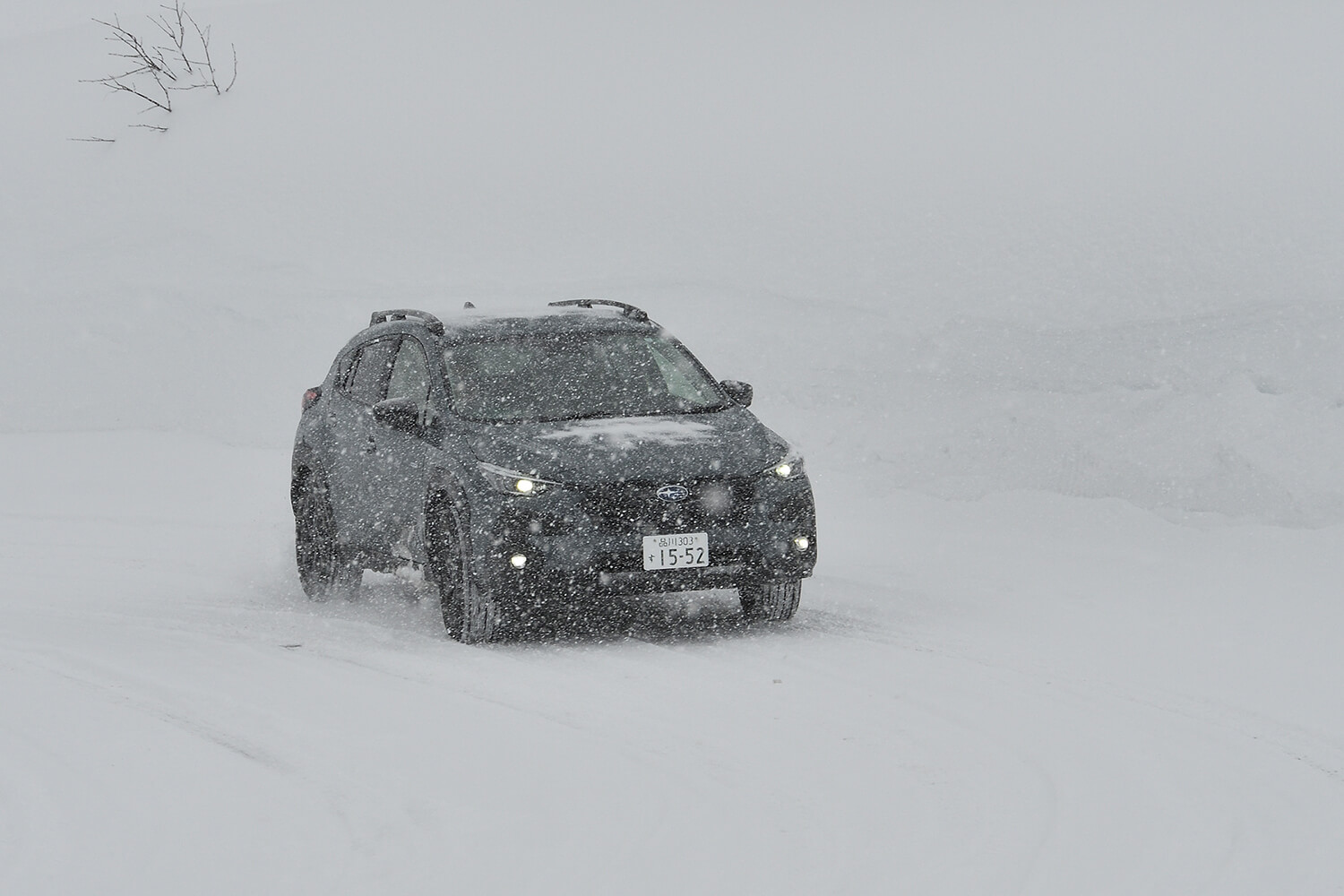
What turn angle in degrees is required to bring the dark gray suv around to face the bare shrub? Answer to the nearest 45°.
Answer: approximately 135° to its left

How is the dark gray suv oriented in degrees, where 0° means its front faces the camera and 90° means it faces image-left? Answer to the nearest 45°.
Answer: approximately 315°
